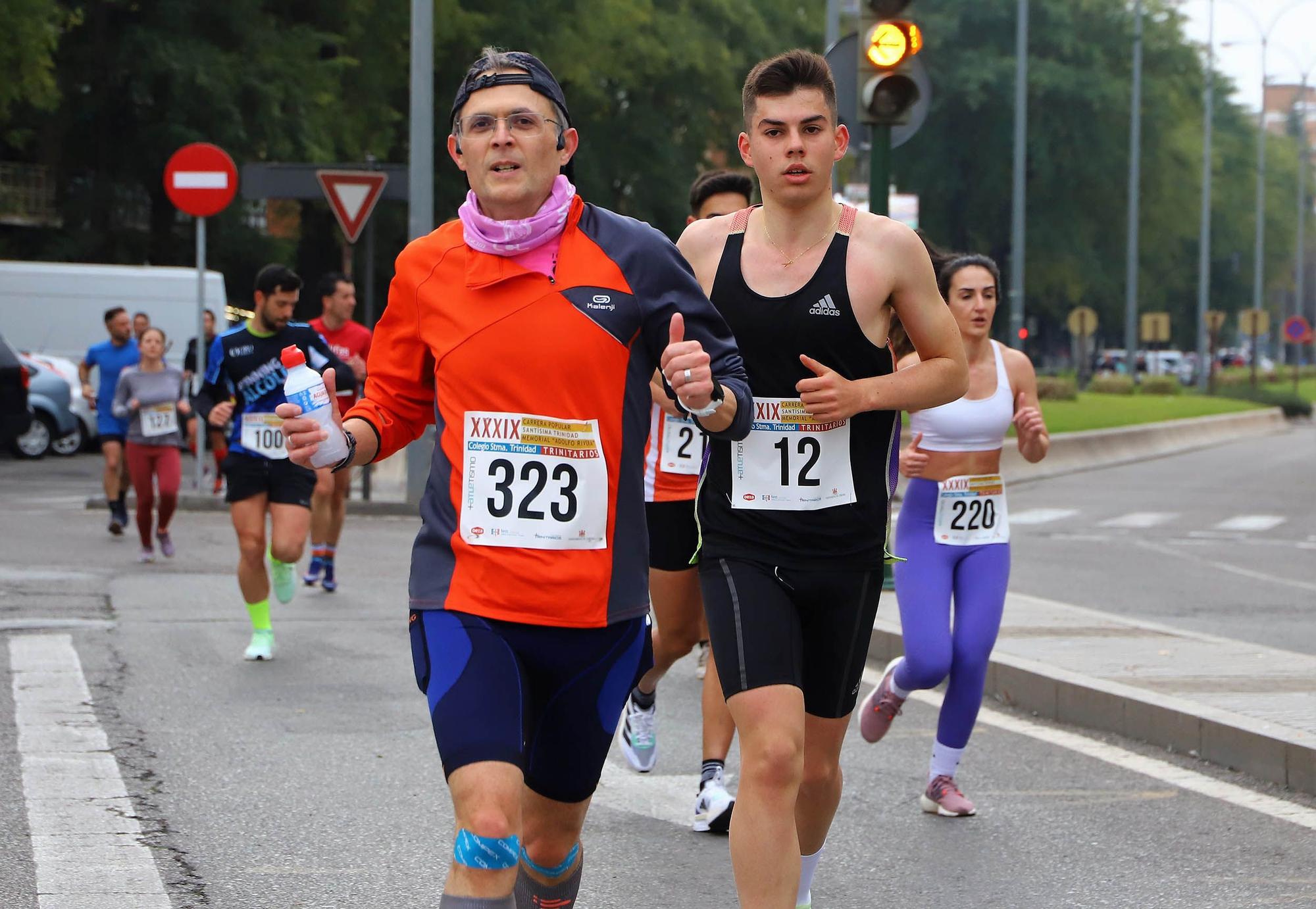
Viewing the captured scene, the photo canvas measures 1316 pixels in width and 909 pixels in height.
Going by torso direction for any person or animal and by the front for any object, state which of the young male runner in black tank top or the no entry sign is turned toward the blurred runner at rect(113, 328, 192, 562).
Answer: the no entry sign

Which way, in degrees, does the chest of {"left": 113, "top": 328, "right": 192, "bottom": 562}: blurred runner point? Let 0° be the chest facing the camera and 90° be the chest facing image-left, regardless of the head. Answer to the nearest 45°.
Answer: approximately 0°

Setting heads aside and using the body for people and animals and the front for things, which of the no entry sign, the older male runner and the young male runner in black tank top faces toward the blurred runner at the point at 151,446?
the no entry sign

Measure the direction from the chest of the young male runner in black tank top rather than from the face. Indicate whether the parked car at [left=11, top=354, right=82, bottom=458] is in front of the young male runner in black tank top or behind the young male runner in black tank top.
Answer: behind

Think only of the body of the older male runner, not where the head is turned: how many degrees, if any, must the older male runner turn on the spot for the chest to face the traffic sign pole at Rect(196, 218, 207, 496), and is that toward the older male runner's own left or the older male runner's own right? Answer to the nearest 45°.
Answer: approximately 180°

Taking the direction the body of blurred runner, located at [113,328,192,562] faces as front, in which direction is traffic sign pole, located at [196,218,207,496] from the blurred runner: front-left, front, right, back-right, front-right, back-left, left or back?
back
